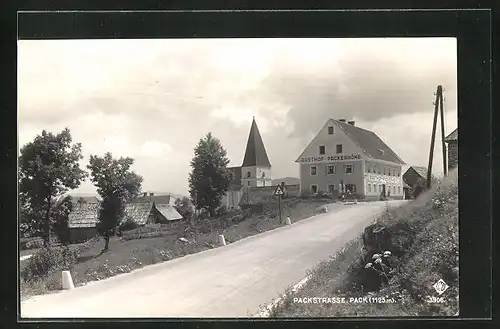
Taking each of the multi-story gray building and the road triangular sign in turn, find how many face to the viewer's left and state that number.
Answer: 0

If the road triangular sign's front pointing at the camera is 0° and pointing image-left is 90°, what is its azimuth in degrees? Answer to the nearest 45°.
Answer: approximately 0°
